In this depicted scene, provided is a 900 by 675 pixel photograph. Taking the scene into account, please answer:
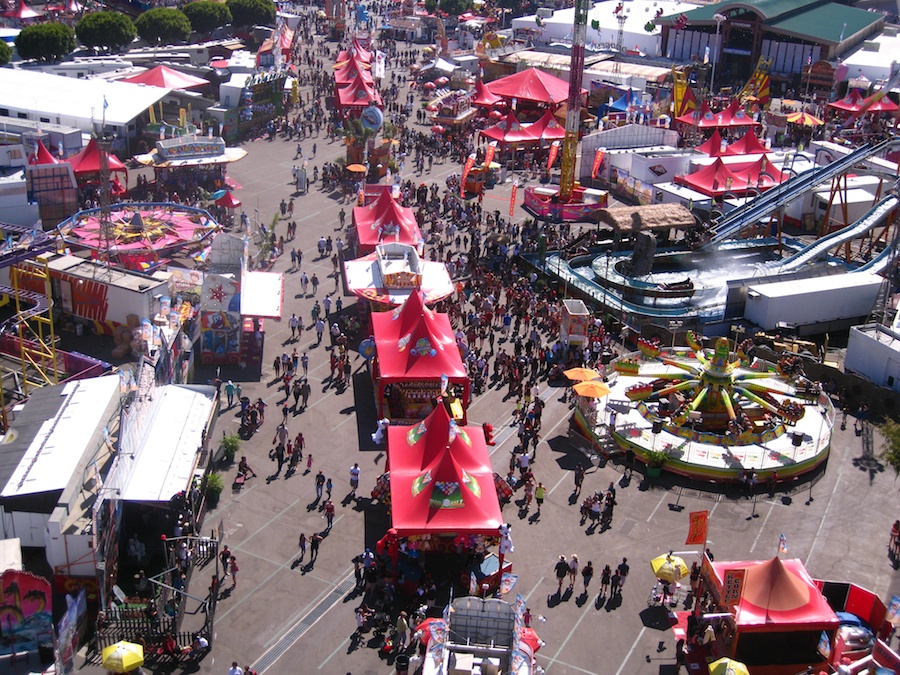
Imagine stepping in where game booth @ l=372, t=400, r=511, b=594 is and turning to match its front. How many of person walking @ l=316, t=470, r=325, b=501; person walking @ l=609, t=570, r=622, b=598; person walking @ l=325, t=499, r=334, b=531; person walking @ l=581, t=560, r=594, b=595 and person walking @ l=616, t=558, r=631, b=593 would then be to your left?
3

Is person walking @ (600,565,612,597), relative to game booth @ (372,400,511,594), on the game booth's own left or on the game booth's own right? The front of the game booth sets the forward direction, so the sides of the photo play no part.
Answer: on the game booth's own left

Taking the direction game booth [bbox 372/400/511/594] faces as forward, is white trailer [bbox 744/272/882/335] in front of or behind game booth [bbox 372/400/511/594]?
behind

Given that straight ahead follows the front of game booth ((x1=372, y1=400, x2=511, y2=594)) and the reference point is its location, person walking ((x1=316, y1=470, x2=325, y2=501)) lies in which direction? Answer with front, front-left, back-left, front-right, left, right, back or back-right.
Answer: back-right

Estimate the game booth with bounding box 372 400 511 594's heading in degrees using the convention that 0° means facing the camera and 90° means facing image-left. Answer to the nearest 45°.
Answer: approximately 0°

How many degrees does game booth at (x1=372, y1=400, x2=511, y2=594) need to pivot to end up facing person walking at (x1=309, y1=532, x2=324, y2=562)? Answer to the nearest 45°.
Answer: approximately 90° to its right

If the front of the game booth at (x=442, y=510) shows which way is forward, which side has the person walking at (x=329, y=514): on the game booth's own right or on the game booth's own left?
on the game booth's own right

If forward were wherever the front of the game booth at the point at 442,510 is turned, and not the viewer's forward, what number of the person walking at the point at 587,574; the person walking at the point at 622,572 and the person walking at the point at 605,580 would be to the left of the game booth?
3

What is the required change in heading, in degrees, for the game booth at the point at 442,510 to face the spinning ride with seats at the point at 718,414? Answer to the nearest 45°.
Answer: approximately 135° to its left

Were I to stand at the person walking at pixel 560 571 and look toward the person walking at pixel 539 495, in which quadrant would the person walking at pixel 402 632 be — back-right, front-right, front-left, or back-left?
back-left

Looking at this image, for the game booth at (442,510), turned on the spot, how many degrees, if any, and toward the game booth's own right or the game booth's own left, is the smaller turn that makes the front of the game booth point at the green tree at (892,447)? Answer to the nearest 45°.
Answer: approximately 90° to the game booth's own left

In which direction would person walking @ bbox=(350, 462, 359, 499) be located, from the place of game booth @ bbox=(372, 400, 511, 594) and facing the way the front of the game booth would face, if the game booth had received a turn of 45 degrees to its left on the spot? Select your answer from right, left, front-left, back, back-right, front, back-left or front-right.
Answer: back

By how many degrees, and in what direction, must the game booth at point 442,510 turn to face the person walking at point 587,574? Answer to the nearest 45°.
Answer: approximately 90° to its left

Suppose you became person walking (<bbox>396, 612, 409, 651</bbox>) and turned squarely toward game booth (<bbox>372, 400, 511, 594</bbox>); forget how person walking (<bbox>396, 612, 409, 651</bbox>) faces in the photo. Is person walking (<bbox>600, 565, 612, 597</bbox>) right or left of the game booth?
right

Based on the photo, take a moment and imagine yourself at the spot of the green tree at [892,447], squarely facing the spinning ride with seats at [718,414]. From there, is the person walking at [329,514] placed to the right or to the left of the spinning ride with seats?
left

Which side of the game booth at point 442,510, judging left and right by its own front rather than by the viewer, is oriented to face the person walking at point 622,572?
left

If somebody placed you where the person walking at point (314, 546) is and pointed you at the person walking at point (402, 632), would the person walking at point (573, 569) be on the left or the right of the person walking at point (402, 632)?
left

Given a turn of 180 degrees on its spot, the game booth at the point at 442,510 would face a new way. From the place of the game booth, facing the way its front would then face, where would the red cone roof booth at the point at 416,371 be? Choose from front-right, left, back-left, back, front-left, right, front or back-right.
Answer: front
